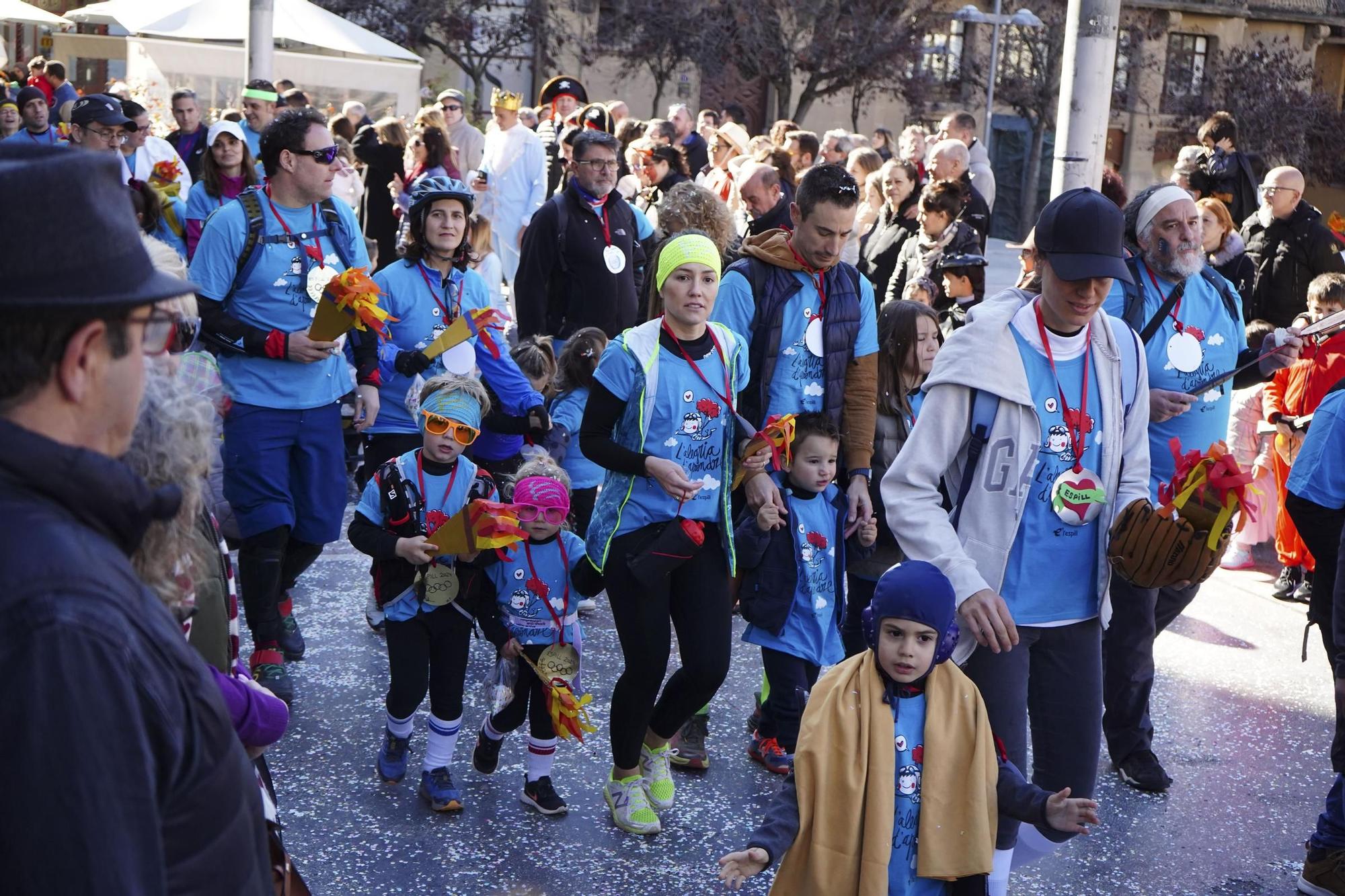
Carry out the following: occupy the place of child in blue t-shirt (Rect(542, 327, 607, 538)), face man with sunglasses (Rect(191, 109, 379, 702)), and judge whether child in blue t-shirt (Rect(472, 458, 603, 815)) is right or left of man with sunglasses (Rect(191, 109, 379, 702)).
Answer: left

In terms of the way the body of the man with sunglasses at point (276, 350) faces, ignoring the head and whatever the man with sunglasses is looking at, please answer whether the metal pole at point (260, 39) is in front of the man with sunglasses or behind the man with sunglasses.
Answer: behind

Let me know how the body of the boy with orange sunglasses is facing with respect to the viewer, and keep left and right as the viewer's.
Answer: facing the viewer

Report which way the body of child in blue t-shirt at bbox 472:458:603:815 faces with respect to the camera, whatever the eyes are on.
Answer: toward the camera

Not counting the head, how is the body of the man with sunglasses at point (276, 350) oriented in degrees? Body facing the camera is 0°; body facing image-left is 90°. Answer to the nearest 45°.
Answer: approximately 315°

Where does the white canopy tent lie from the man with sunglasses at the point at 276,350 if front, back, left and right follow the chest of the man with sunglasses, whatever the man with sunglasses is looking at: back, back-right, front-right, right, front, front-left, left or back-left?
back-left

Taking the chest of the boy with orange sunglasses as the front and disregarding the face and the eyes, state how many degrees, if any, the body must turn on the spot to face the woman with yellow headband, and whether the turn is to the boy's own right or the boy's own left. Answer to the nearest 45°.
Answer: approximately 45° to the boy's own left

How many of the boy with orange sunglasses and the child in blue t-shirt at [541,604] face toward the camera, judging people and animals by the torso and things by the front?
2

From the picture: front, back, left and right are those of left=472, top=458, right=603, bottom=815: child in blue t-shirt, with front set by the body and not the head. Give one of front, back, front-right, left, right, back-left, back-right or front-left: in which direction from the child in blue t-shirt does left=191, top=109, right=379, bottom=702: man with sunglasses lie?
back-right

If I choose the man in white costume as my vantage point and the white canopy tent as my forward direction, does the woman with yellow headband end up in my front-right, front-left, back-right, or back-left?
back-left
